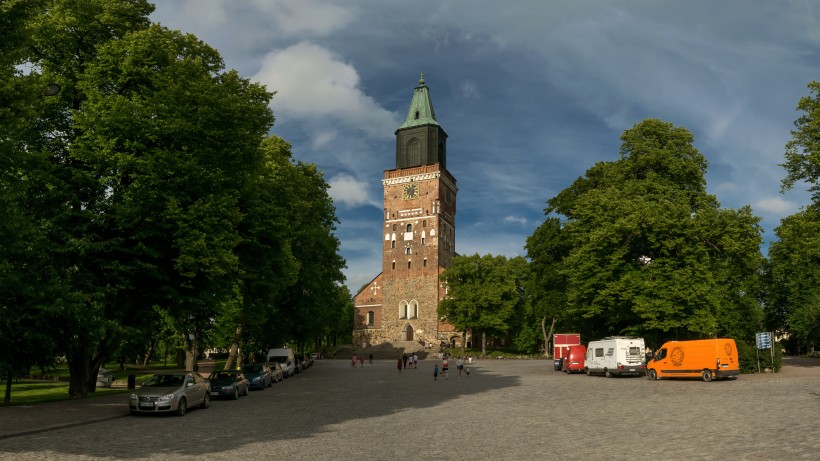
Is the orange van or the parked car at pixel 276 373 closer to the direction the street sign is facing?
the orange van

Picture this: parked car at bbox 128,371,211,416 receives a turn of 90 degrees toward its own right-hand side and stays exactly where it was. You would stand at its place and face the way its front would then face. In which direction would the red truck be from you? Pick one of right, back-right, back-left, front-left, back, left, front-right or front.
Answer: right

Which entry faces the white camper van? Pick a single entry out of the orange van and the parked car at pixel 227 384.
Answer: the orange van

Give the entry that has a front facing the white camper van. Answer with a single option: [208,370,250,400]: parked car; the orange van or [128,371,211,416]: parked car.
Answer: the orange van

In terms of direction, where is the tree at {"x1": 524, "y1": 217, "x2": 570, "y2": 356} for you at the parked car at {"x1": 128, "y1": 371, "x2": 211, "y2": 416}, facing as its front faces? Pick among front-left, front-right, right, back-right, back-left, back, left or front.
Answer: back

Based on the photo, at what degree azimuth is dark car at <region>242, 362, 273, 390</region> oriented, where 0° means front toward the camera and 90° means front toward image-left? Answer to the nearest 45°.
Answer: approximately 45°

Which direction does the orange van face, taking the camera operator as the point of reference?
facing away from the viewer and to the left of the viewer
